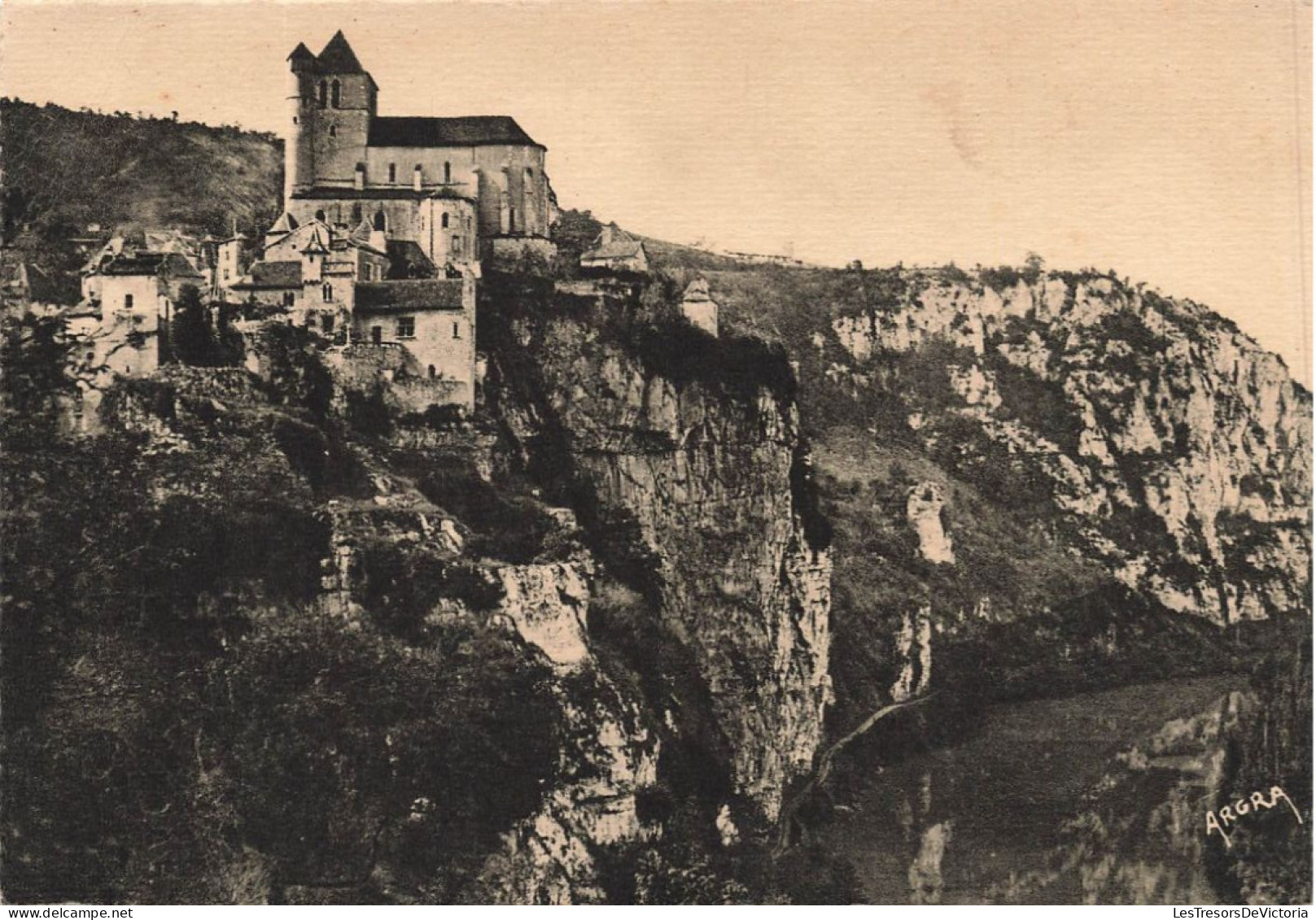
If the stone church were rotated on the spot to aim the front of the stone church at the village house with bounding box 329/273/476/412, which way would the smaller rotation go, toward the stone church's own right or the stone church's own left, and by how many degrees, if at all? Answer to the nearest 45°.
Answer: approximately 90° to the stone church's own left

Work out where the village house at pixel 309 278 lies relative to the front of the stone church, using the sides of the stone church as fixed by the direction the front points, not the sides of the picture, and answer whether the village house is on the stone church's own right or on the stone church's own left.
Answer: on the stone church's own left

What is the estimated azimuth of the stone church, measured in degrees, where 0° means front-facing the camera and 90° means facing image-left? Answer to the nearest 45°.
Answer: approximately 90°
